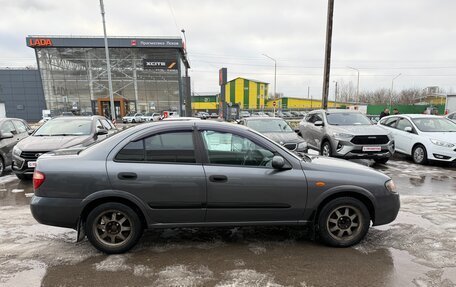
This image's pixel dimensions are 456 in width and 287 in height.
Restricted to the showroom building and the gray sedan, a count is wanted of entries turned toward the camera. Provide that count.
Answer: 1

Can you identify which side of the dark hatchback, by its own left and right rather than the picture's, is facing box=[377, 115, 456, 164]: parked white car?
left

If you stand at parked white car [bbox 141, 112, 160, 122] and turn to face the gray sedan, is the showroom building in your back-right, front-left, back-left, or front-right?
back-right

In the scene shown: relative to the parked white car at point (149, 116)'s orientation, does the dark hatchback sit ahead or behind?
ahead

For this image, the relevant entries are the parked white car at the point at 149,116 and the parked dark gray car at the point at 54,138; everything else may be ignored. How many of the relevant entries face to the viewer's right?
0

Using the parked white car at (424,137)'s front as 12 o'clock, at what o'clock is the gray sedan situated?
The gray sedan is roughly at 2 o'clock from the parked white car.

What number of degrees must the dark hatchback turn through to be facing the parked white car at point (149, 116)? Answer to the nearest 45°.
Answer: approximately 180°

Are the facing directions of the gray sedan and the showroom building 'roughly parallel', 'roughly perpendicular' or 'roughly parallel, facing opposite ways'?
roughly perpendicular

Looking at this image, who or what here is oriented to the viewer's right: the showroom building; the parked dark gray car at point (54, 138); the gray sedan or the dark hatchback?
the gray sedan

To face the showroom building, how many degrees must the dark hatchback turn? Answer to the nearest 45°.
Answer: approximately 135° to its right

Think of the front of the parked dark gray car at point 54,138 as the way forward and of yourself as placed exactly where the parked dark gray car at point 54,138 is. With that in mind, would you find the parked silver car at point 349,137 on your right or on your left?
on your left

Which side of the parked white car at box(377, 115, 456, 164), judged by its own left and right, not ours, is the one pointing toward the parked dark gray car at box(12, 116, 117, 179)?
right

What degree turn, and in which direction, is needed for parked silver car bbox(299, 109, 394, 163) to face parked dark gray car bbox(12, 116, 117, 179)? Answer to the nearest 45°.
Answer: approximately 90° to its right
